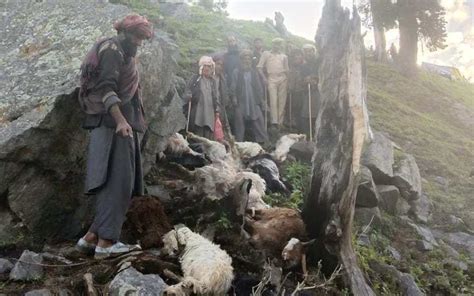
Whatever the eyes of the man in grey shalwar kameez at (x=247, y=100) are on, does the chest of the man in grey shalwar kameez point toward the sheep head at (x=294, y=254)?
yes

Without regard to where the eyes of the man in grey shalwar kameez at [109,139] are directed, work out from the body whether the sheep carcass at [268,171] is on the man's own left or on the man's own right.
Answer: on the man's own left

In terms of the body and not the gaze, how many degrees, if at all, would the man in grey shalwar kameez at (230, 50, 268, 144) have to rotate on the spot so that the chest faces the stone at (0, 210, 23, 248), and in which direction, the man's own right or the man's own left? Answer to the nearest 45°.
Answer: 0° — they already face it

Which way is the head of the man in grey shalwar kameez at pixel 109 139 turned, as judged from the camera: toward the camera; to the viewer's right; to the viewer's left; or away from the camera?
to the viewer's right

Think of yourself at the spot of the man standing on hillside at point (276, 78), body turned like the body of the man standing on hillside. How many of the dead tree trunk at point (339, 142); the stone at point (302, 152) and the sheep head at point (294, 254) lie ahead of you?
3

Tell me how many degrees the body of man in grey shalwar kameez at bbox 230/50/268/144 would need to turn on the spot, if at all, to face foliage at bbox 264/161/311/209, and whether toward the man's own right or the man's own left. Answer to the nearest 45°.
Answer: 0° — they already face it

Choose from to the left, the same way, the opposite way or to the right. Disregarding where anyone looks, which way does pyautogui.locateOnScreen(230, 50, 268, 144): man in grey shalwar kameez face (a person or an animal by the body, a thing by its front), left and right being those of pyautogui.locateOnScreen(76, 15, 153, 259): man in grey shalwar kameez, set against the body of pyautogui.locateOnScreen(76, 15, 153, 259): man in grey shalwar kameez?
to the right

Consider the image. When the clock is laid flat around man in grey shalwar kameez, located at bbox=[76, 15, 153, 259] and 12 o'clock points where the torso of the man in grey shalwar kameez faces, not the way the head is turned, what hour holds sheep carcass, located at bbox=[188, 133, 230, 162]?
The sheep carcass is roughly at 10 o'clock from the man in grey shalwar kameez.

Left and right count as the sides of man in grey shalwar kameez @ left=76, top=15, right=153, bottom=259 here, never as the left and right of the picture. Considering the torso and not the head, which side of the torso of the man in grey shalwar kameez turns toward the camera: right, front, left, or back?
right

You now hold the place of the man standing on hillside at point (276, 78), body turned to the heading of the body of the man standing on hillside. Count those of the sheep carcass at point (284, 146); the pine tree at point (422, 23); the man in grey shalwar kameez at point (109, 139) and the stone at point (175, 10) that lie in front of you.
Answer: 2

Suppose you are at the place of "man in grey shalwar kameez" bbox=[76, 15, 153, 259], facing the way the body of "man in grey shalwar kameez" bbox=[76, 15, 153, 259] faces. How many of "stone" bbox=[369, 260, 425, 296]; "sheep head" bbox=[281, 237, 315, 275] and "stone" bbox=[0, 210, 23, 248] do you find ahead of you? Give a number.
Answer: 2

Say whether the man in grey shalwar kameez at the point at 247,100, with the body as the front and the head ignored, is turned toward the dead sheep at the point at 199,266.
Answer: yes
